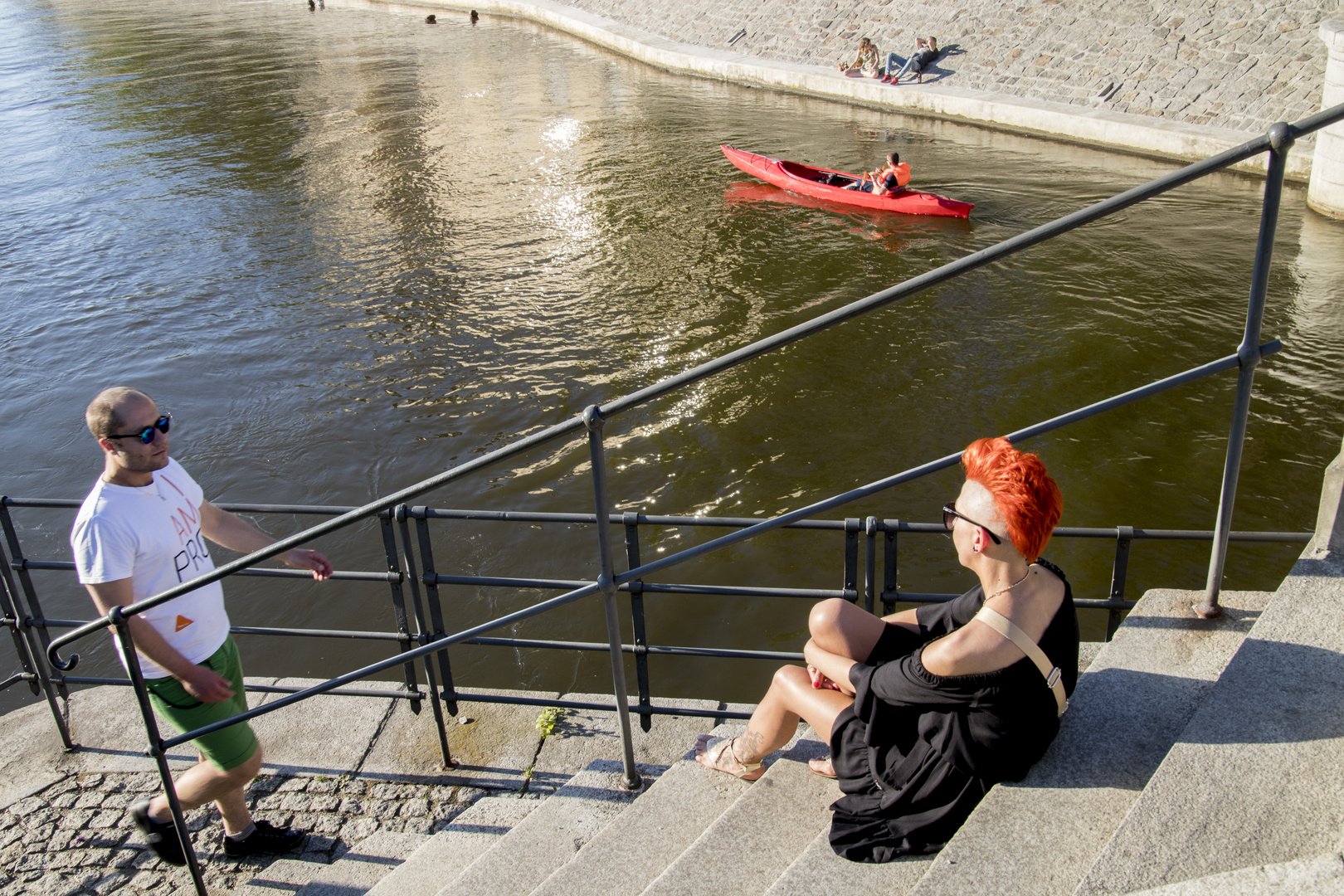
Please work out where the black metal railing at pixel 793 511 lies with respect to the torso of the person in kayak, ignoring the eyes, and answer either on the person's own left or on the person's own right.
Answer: on the person's own left

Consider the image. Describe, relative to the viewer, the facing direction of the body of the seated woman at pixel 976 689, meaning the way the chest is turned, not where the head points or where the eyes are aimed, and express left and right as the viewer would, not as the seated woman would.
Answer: facing away from the viewer and to the left of the viewer

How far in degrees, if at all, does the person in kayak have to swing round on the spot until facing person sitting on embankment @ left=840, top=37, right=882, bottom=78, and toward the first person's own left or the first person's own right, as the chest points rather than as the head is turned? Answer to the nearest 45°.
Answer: approximately 45° to the first person's own right

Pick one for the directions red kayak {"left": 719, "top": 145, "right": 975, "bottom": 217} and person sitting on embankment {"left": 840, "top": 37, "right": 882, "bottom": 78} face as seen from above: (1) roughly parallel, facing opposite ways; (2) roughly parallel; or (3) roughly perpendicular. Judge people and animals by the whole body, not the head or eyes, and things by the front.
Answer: roughly perpendicular

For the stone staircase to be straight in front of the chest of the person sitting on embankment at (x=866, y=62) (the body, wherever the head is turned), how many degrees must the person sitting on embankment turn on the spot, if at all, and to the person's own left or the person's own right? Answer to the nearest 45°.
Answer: approximately 45° to the person's own left

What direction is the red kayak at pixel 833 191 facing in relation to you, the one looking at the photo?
facing away from the viewer and to the left of the viewer

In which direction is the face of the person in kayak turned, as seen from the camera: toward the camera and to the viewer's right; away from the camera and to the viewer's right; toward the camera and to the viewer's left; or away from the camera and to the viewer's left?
away from the camera and to the viewer's left

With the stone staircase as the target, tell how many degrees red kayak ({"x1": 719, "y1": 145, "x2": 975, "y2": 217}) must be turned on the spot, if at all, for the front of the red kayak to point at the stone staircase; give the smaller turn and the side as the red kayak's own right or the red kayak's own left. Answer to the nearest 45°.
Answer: approximately 135° to the red kayak's own left

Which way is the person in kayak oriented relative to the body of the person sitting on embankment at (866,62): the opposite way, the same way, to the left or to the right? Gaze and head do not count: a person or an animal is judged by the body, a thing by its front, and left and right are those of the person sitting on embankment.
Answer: to the right
